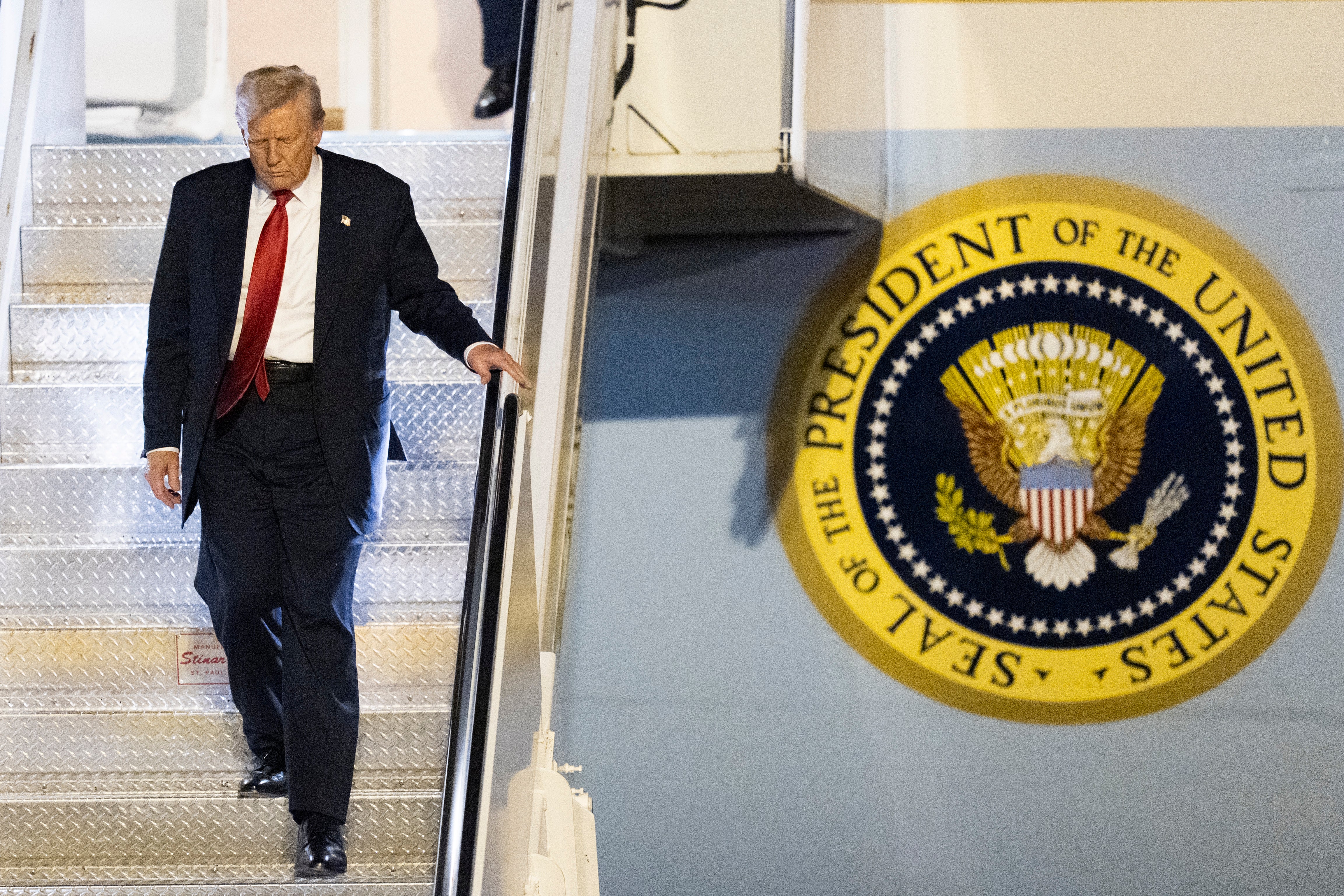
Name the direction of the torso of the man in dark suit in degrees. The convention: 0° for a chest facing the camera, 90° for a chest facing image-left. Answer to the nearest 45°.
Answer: approximately 0°
